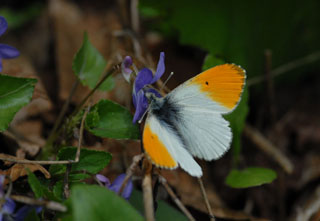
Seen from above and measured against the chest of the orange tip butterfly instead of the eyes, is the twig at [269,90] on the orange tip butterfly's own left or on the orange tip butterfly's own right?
on the orange tip butterfly's own right

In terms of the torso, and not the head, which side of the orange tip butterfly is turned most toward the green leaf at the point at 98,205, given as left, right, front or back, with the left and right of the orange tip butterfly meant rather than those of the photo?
left

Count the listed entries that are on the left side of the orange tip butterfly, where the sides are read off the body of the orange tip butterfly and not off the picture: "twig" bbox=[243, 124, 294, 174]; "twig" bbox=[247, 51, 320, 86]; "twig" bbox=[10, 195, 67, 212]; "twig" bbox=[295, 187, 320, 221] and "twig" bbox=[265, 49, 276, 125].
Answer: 1

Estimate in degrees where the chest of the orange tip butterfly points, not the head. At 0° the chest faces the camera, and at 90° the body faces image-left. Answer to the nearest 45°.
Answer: approximately 135°

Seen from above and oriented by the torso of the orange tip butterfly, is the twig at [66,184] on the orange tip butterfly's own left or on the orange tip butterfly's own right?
on the orange tip butterfly's own left

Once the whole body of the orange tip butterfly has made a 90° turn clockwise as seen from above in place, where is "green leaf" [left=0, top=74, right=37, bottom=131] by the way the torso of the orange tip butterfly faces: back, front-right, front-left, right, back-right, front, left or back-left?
back-left

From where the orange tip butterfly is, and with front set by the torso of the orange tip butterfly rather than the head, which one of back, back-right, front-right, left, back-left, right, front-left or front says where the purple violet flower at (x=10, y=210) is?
left

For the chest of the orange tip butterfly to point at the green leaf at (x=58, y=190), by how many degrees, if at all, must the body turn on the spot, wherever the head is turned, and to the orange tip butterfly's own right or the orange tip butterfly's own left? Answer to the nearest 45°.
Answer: approximately 90° to the orange tip butterfly's own left

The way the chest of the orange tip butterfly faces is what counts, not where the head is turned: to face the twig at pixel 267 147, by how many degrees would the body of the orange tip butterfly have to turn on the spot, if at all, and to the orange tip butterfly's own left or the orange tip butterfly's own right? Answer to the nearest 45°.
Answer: approximately 90° to the orange tip butterfly's own right

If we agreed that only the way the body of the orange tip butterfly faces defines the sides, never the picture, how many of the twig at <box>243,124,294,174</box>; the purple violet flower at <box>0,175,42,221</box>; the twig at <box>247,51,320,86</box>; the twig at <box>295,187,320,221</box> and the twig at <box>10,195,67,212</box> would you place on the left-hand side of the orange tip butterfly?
2
